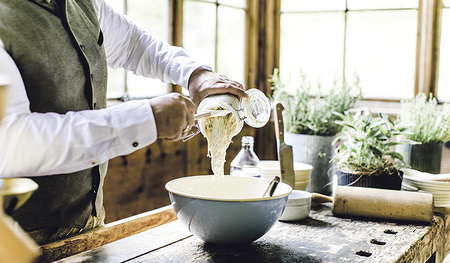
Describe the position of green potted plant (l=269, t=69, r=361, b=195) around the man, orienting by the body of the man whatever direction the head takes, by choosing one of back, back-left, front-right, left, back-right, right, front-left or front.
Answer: left

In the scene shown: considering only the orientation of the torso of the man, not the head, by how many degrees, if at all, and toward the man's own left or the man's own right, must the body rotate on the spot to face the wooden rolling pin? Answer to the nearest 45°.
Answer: approximately 45° to the man's own left

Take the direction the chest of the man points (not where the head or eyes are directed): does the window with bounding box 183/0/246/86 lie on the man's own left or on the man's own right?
on the man's own left

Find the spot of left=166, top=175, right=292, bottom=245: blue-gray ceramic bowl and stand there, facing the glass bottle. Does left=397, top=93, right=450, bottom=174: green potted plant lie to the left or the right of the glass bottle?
right

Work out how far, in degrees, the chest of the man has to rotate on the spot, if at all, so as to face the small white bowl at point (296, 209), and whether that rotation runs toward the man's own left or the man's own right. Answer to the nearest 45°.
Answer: approximately 45° to the man's own left

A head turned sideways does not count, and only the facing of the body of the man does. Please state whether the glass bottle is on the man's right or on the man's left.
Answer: on the man's left

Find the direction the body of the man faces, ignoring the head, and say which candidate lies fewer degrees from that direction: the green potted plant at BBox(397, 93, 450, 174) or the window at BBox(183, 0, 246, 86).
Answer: the green potted plant

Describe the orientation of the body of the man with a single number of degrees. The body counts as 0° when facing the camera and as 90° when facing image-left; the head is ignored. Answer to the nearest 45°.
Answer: approximately 315°
